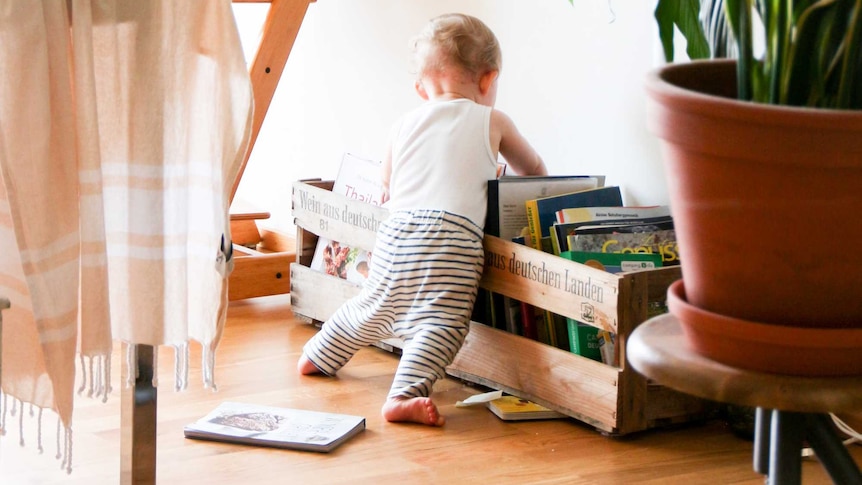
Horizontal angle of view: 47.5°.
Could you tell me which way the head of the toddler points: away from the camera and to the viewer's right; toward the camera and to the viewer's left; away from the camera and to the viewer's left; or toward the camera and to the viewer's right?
away from the camera and to the viewer's right

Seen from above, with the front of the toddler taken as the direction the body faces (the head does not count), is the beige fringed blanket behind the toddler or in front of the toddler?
behind

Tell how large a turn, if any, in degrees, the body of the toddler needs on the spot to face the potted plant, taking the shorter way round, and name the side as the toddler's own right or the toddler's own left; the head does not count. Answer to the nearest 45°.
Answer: approximately 135° to the toddler's own right

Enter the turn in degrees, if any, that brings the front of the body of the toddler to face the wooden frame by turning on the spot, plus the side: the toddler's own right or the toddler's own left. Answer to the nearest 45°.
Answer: approximately 90° to the toddler's own left

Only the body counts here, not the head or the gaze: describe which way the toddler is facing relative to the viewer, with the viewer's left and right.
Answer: facing away from the viewer and to the right of the viewer
